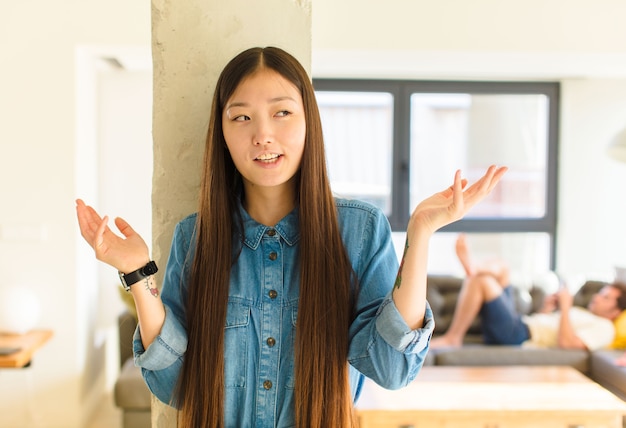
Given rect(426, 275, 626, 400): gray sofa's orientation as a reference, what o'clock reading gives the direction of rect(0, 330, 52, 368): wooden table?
The wooden table is roughly at 2 o'clock from the gray sofa.

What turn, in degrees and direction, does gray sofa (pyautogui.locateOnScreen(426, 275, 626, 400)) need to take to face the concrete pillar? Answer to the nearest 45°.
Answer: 0° — it already faces it

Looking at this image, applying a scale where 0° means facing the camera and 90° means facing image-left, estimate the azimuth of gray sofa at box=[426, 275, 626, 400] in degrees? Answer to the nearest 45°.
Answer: approximately 0°
